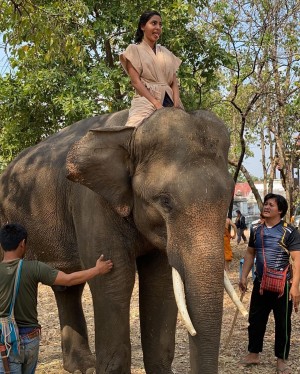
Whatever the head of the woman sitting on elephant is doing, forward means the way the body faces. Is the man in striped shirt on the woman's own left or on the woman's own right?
on the woman's own left

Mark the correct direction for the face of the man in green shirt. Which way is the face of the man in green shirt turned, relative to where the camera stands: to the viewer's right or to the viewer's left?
to the viewer's right

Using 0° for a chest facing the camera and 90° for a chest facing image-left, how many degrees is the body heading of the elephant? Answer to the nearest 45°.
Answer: approximately 315°

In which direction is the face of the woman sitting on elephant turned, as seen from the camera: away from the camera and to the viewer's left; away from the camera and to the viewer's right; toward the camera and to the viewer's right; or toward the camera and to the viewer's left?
toward the camera and to the viewer's right

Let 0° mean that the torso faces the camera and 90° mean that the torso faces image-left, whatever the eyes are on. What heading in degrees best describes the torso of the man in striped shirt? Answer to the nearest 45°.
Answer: approximately 45°

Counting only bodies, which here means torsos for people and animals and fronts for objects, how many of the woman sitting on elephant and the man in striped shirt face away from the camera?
0

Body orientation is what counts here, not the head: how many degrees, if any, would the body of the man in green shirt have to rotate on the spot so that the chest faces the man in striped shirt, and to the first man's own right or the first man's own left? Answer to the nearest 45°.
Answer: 0° — they already face them

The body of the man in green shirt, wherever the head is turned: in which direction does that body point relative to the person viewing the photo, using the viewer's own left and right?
facing away from the viewer and to the right of the viewer
